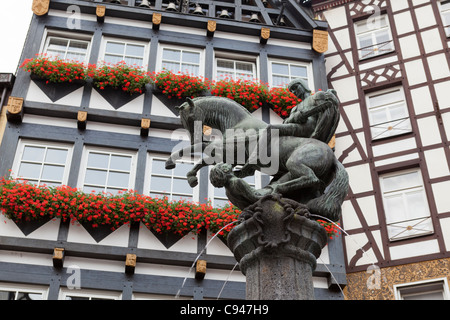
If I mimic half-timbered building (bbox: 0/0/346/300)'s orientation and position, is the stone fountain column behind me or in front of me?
in front

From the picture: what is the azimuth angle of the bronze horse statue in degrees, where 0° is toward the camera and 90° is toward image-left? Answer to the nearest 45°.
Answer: approximately 90°

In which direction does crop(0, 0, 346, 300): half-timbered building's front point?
toward the camera

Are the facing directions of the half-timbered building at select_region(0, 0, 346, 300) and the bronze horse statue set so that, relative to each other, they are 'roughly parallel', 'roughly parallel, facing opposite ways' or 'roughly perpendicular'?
roughly perpendicular

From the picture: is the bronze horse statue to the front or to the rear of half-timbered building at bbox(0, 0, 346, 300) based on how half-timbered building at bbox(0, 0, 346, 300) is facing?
to the front

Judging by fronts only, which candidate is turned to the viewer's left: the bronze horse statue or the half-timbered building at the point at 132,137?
the bronze horse statue

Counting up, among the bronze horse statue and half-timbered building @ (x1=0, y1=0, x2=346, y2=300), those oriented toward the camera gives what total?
1

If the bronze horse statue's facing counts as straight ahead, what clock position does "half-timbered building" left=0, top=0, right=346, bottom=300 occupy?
The half-timbered building is roughly at 2 o'clock from the bronze horse statue.

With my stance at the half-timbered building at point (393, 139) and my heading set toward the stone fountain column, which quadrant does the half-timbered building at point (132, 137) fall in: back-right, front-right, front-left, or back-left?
front-right

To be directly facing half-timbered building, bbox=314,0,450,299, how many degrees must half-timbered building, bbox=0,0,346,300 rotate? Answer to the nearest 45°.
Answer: approximately 90° to its left
